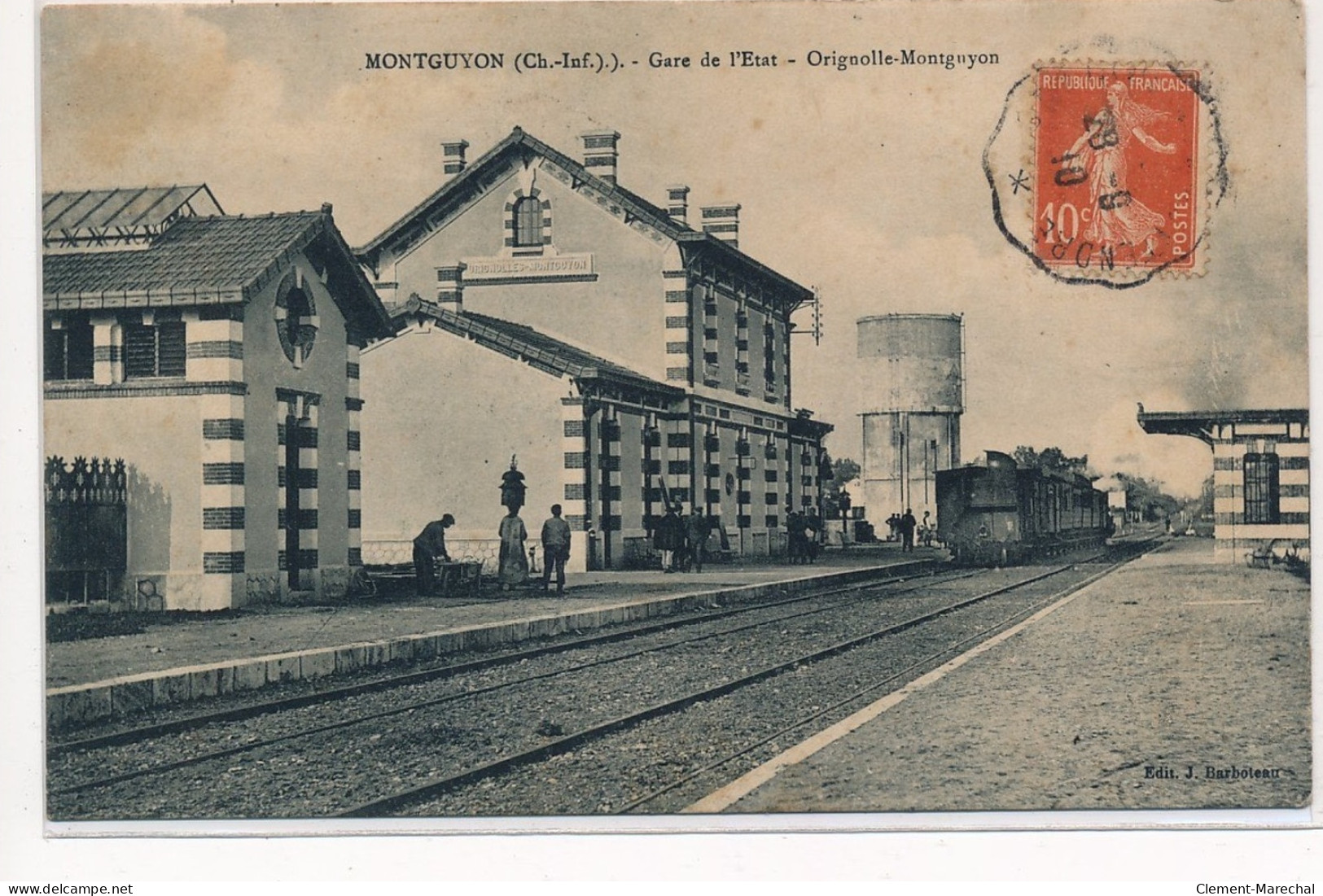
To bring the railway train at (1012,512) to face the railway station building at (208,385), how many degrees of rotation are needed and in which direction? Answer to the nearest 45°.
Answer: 0° — it already faces it

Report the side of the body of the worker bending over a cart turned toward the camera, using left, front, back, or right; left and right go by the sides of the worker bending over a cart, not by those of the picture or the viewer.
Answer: right

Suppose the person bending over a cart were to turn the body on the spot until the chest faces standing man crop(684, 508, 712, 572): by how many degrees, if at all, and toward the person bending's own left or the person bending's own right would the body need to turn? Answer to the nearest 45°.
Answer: approximately 45° to the person bending's own left
